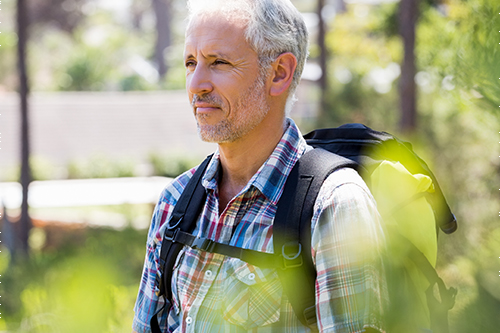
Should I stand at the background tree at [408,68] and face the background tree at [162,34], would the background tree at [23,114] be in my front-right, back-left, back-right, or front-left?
front-left

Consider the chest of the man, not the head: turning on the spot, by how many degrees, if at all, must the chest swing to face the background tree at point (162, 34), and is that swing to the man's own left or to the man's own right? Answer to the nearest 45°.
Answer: approximately 135° to the man's own right

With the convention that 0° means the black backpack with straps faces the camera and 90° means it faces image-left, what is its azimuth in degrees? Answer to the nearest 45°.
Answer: approximately 225°

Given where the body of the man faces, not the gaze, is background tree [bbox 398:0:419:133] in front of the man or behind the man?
behind

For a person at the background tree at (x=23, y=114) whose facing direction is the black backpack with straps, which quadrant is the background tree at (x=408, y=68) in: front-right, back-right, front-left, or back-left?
front-left

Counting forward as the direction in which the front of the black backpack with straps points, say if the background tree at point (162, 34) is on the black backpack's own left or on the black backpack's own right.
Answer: on the black backpack's own left

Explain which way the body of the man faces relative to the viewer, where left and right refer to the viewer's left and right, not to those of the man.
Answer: facing the viewer and to the left of the viewer

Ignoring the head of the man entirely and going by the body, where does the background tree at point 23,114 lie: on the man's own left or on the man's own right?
on the man's own right
